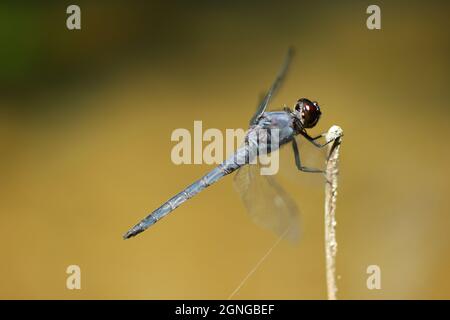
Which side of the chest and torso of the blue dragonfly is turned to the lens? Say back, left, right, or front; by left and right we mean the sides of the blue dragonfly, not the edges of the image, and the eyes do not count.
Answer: right
